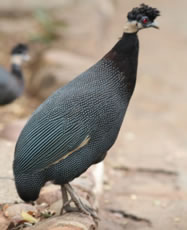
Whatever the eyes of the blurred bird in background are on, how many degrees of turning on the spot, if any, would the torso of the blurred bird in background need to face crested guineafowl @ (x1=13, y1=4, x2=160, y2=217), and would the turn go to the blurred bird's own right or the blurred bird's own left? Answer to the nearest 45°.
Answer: approximately 90° to the blurred bird's own right

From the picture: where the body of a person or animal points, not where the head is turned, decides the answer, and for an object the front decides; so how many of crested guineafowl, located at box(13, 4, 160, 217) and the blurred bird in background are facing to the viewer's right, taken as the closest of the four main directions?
2

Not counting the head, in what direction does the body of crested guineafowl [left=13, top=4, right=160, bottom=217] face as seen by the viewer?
to the viewer's right

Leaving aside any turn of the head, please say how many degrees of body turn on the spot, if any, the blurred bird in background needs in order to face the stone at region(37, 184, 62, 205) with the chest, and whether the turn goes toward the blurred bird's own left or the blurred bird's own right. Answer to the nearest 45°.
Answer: approximately 90° to the blurred bird's own right

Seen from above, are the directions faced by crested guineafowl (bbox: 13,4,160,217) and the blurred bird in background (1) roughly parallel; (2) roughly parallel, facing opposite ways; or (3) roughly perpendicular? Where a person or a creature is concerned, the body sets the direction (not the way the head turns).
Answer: roughly parallel

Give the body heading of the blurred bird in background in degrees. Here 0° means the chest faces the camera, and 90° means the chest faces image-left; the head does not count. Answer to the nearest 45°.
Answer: approximately 270°

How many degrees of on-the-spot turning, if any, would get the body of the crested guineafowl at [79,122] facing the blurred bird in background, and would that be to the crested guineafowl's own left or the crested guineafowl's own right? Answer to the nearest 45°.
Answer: approximately 90° to the crested guineafowl's own left
